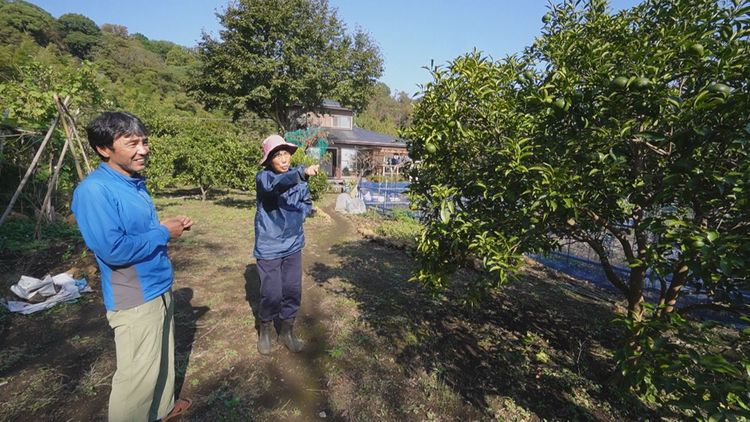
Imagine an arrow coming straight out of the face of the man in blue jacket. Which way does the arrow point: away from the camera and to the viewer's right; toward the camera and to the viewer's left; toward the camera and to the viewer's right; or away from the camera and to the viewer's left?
toward the camera and to the viewer's right

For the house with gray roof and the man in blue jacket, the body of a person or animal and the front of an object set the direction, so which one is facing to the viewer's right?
the man in blue jacket

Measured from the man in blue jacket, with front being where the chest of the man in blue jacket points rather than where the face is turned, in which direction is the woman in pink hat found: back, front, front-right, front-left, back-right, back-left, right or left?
front-left

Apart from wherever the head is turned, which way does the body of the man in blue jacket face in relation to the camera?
to the viewer's right

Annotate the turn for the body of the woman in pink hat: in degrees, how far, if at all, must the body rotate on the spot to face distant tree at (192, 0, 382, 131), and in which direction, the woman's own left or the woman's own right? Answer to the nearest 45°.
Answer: approximately 135° to the woman's own left

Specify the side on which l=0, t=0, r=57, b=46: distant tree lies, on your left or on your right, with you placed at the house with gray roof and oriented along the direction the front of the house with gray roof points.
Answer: on your right

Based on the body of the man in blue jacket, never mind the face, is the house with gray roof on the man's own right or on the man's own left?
on the man's own left

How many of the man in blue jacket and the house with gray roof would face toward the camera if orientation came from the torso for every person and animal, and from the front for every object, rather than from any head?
1

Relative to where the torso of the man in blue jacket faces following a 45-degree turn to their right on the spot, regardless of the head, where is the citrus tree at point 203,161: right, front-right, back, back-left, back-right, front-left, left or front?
back-left

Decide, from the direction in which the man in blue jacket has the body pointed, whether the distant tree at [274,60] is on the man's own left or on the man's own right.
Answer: on the man's own left

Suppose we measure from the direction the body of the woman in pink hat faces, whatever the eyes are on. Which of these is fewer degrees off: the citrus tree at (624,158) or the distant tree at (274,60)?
the citrus tree
